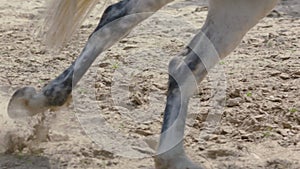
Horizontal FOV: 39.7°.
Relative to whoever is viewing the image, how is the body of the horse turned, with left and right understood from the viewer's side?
facing to the right of the viewer
